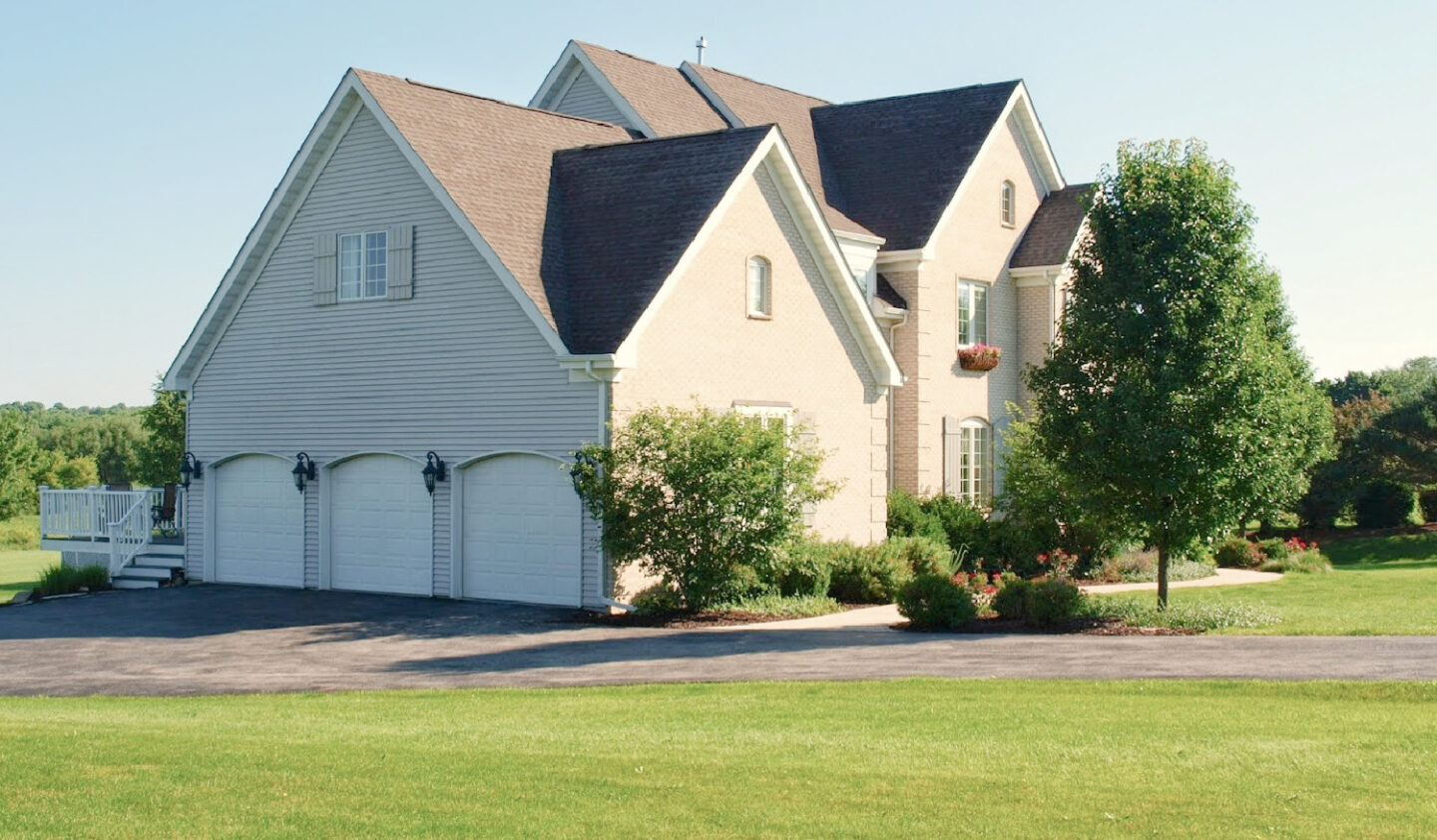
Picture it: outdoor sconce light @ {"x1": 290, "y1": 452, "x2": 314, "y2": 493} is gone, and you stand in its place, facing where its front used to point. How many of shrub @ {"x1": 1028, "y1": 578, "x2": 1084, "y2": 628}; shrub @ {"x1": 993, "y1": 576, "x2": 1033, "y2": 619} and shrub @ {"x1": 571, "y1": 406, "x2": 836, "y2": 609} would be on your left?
3

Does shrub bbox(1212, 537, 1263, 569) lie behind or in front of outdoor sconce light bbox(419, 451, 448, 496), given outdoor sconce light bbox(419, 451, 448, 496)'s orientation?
behind

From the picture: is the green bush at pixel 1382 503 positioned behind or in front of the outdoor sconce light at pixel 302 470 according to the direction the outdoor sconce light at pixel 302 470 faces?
behind

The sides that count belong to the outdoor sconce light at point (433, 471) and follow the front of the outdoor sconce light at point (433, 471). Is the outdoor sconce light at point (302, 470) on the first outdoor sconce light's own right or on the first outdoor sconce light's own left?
on the first outdoor sconce light's own right

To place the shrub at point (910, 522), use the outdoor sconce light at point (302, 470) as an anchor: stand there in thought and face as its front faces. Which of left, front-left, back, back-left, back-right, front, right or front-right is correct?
back-left

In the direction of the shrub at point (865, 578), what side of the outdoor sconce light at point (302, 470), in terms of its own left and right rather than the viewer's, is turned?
left

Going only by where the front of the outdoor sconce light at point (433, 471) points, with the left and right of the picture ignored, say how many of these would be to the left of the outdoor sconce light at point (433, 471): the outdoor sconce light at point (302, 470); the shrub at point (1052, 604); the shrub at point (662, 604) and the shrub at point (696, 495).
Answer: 3

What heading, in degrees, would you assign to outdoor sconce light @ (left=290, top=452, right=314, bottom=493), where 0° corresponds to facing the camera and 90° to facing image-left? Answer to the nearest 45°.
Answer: approximately 45°

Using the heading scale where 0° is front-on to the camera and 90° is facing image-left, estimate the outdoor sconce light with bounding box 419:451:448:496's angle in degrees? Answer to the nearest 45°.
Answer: approximately 45°
